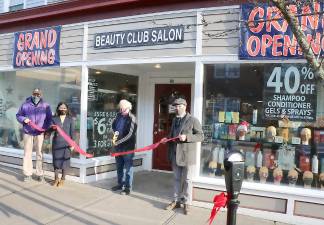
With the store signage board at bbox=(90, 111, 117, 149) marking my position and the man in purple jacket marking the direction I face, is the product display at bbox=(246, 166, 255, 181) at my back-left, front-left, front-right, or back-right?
back-left

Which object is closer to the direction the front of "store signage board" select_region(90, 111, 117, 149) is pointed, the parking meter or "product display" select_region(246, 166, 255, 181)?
the parking meter

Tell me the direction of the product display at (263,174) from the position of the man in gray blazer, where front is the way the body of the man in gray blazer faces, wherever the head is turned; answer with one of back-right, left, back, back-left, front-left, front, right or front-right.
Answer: back-left

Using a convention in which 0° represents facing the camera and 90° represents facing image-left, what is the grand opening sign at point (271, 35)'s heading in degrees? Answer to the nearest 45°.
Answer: approximately 0°

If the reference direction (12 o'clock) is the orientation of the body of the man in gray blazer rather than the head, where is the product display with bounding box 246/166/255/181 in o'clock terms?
The product display is roughly at 7 o'clock from the man in gray blazer.
